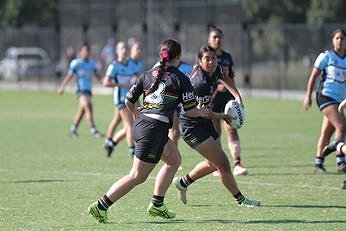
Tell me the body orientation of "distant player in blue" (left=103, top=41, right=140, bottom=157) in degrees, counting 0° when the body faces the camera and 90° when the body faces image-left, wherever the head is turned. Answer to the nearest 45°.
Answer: approximately 315°

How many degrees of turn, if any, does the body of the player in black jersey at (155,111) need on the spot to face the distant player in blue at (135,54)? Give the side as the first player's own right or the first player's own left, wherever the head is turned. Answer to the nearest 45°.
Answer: approximately 45° to the first player's own left

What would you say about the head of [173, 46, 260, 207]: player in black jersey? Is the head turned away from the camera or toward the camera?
toward the camera

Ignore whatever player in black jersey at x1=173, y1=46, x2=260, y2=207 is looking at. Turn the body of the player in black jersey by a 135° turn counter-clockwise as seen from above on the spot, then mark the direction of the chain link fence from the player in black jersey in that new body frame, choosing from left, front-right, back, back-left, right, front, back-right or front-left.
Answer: front

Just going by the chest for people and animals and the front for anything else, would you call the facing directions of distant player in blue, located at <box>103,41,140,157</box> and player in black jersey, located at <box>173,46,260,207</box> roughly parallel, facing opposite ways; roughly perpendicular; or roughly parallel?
roughly parallel

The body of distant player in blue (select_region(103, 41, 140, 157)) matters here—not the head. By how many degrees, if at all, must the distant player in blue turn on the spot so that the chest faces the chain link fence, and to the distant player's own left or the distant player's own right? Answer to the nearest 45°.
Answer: approximately 135° to the distant player's own left

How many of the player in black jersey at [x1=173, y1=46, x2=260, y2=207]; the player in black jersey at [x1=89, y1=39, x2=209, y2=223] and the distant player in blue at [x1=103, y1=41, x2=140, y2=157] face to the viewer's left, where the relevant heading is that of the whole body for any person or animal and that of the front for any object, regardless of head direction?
0

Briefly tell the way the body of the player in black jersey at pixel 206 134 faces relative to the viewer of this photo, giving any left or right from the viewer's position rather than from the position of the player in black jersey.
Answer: facing the viewer and to the right of the viewer

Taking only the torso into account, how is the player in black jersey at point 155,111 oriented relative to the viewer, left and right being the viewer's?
facing away from the viewer and to the right of the viewer
